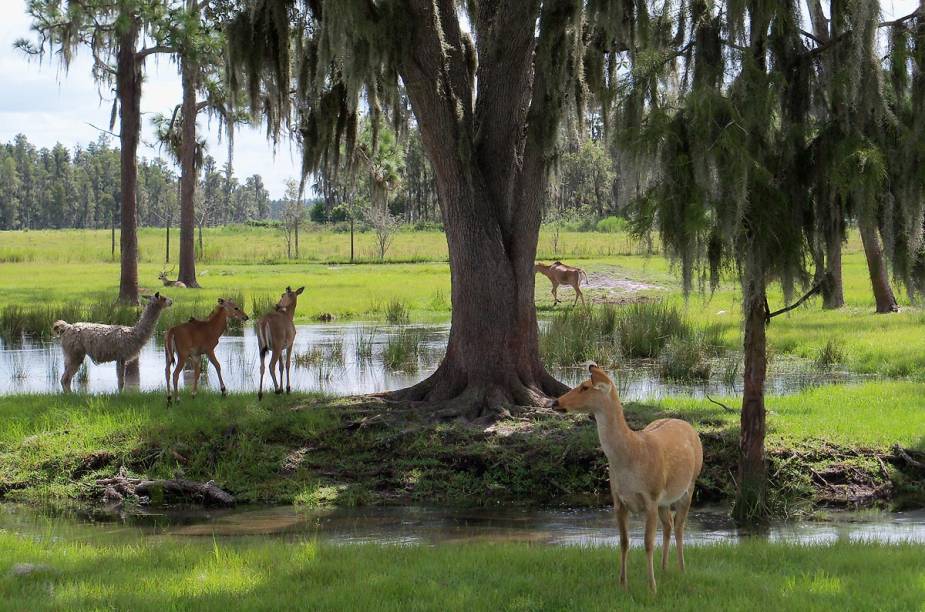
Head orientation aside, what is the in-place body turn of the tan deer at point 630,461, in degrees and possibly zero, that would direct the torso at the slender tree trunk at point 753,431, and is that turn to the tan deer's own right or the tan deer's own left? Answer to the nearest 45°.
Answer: approximately 135° to the tan deer's own right

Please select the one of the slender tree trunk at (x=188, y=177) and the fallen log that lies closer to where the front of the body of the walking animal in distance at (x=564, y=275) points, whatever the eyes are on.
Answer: the slender tree trunk

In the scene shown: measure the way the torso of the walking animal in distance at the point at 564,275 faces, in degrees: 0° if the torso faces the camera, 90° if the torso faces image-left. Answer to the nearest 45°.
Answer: approximately 90°

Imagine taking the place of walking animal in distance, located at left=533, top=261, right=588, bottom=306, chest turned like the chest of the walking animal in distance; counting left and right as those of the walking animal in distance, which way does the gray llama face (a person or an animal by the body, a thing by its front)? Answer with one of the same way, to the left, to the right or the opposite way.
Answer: the opposite way

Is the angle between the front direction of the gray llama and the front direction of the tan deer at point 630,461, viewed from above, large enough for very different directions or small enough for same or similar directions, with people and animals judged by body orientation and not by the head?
very different directions

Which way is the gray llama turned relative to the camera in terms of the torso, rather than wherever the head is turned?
to the viewer's right

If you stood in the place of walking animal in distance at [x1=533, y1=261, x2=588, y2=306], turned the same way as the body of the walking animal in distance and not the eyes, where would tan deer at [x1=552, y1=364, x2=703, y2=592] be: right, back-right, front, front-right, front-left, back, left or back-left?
left

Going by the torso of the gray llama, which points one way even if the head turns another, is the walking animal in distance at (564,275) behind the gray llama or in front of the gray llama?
in front

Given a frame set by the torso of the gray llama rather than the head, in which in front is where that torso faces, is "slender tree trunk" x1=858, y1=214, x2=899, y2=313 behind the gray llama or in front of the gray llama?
in front

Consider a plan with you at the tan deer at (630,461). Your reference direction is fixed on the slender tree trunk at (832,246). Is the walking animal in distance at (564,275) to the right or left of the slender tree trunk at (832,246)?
left
